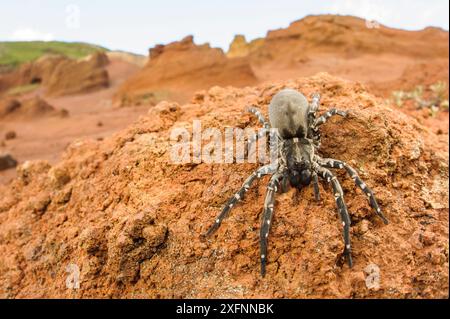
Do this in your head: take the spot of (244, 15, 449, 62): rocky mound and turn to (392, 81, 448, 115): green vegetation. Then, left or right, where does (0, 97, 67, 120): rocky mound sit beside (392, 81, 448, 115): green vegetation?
right

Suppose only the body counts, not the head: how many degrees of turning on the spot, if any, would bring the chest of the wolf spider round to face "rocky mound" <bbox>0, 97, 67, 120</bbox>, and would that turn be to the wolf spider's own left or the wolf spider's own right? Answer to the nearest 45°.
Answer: approximately 135° to the wolf spider's own right

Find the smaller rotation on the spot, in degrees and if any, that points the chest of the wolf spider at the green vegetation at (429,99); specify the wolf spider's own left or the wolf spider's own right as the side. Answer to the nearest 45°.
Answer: approximately 180°

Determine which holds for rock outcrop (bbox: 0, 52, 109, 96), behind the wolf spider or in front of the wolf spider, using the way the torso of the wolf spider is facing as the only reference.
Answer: behind

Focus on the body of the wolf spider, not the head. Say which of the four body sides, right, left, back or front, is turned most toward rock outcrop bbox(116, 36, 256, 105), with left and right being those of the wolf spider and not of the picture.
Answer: back

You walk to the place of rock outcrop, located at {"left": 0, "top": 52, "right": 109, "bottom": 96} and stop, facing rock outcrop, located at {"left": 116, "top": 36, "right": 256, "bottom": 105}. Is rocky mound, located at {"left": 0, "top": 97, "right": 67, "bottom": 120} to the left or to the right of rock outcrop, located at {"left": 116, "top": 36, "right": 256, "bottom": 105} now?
right

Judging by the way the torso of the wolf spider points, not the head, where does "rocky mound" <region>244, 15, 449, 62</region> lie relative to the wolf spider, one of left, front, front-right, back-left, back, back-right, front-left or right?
back

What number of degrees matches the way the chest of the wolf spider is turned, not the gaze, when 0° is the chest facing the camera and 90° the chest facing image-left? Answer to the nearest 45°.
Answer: approximately 0°
